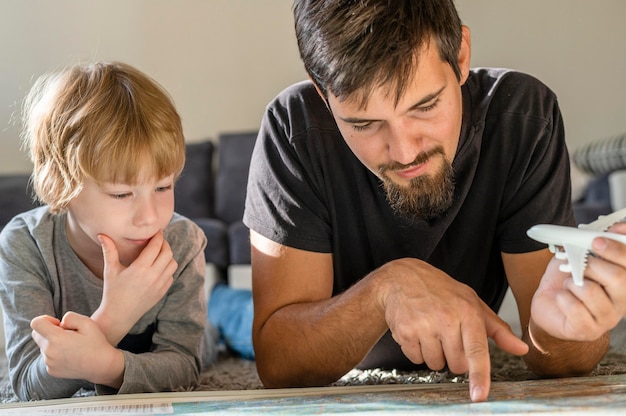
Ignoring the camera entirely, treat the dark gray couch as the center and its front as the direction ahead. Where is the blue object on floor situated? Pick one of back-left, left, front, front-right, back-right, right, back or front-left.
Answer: front

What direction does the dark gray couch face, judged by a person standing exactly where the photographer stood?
facing the viewer

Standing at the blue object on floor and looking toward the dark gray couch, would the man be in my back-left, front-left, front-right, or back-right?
back-right

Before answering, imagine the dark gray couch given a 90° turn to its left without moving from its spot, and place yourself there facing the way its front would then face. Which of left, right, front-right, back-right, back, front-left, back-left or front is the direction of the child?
right

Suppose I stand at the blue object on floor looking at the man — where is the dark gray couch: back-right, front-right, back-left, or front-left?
back-left

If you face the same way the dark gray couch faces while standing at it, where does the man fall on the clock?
The man is roughly at 12 o'clock from the dark gray couch.
